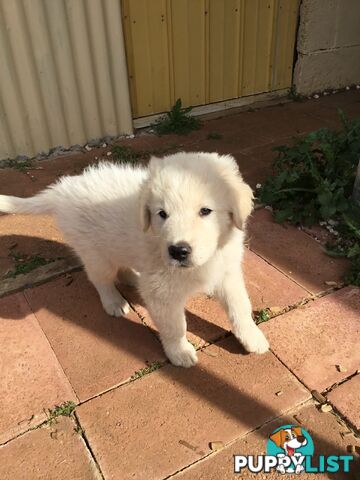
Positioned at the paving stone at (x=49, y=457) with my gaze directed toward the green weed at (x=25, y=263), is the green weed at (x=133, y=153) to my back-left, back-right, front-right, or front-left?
front-right

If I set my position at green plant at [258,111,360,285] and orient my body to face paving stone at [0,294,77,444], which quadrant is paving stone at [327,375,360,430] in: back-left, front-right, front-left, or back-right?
front-left

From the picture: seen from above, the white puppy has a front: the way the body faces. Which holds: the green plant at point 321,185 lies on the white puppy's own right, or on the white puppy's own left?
on the white puppy's own left

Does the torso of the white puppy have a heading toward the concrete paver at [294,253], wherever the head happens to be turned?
no

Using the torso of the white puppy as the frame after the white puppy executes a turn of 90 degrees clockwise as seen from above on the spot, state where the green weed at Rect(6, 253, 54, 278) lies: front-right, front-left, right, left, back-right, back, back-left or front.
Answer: right

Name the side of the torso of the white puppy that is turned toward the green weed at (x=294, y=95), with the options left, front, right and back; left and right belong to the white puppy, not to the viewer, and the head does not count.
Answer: left

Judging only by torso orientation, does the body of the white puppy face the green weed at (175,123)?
no

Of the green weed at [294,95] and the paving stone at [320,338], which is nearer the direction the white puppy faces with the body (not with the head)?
the paving stone

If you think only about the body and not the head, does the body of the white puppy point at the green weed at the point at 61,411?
no

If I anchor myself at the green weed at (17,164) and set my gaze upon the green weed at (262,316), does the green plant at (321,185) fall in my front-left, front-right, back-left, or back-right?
front-left

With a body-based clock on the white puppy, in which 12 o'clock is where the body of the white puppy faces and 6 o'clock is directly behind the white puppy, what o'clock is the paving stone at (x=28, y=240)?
The paving stone is roughly at 6 o'clock from the white puppy.

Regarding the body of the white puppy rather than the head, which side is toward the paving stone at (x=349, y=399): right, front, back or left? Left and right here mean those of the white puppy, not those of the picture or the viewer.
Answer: front

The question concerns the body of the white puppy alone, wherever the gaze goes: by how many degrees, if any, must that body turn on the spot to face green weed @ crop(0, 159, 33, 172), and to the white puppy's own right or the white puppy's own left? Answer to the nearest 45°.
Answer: approximately 180°

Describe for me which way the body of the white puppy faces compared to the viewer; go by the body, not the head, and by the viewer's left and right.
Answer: facing the viewer and to the right of the viewer
